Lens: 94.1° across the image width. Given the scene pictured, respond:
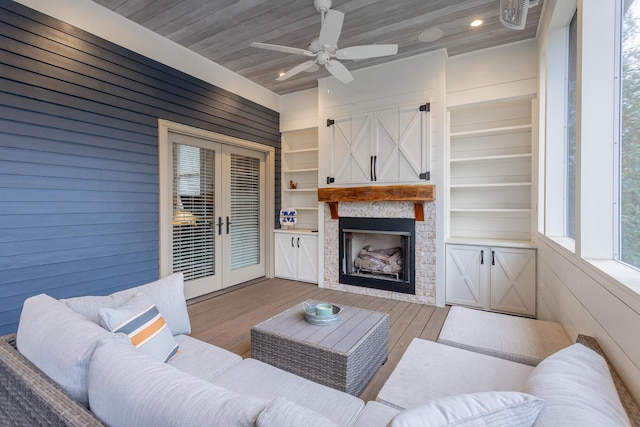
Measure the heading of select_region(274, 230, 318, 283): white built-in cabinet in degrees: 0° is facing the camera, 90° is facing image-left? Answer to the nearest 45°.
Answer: approximately 45°

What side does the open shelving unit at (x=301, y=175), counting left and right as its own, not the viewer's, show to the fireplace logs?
left

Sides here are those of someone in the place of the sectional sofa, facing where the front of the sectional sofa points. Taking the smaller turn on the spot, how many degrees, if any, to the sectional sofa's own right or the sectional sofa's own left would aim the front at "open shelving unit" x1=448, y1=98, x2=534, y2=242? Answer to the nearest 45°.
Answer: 0° — it already faces it

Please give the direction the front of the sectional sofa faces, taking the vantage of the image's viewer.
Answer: facing away from the viewer and to the right of the viewer

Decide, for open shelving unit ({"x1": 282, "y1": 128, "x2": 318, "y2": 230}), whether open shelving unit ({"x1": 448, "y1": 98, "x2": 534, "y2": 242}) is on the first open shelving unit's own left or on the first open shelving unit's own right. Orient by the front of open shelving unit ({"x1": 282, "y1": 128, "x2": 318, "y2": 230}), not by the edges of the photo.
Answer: on the first open shelving unit's own left

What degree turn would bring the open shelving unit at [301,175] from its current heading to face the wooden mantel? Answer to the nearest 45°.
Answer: approximately 90° to its left

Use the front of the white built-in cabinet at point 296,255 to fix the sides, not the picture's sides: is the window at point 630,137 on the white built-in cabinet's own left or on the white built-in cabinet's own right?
on the white built-in cabinet's own left

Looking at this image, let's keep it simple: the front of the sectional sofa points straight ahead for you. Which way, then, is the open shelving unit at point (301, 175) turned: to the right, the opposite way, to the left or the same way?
the opposite way

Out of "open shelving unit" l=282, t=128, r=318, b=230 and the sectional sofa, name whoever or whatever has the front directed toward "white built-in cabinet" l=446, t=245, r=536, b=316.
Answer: the sectional sofa

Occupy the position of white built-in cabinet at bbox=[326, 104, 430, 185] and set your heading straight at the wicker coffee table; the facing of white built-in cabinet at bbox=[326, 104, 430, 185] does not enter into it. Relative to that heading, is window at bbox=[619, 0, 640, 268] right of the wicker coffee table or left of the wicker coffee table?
left

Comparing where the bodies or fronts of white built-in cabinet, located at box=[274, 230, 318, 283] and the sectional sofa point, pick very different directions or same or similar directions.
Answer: very different directions

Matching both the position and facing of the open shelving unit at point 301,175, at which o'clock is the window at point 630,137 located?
The window is roughly at 10 o'clock from the open shelving unit.

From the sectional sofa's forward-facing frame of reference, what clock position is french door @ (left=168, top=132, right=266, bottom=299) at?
The french door is roughly at 10 o'clock from the sectional sofa.
